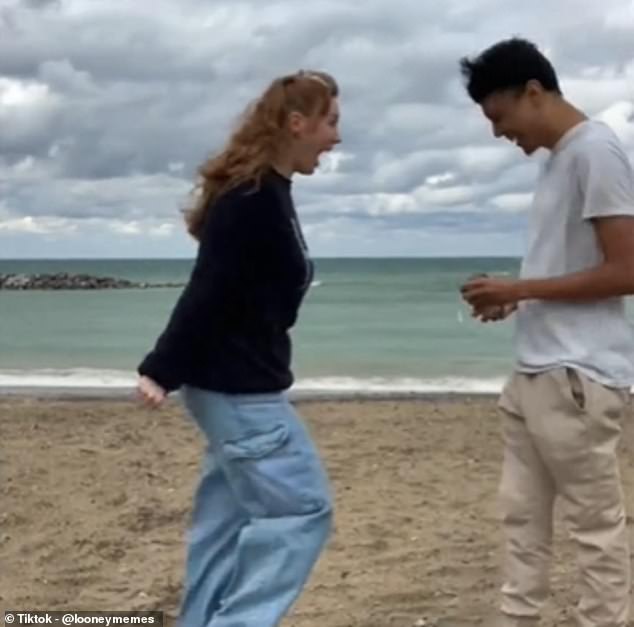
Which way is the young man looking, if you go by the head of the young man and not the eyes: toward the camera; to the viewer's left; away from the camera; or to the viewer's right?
to the viewer's left

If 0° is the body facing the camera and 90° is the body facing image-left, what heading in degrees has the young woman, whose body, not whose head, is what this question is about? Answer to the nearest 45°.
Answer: approximately 270°

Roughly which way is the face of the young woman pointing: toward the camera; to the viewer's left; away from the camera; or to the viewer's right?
to the viewer's right

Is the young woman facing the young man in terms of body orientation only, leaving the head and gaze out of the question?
yes
